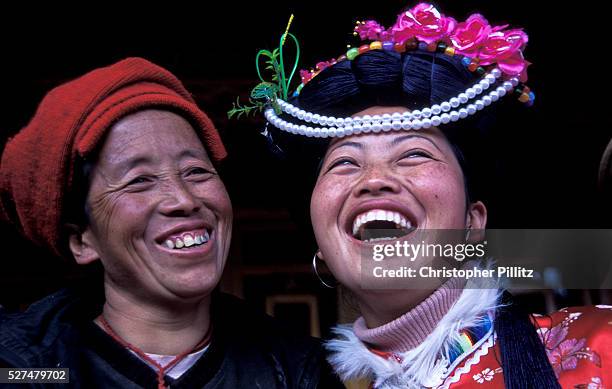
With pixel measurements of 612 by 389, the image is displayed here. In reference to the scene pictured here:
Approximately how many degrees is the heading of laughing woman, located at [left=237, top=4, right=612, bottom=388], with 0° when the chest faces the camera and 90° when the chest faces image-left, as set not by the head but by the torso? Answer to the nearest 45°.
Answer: approximately 45°

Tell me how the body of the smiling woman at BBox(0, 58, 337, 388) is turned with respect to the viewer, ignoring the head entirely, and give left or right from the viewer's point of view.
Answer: facing the viewer and to the right of the viewer

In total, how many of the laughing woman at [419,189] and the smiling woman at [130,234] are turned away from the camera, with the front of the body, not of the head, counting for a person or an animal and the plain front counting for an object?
0

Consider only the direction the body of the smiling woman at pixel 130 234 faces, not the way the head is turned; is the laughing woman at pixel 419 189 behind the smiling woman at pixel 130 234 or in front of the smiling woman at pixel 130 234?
in front

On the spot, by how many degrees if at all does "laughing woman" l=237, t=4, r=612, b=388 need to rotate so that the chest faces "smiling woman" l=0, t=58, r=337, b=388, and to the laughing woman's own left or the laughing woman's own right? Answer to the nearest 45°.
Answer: approximately 45° to the laughing woman's own right
